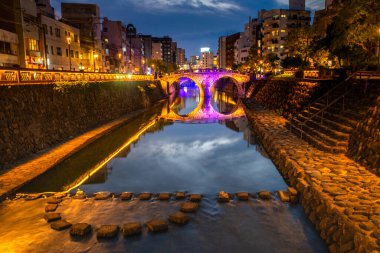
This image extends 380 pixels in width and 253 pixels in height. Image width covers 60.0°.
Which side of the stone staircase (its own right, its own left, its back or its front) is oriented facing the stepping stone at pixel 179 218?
front

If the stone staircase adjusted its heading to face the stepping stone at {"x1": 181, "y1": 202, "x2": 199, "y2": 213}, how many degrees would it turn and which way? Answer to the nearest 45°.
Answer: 0° — it already faces it

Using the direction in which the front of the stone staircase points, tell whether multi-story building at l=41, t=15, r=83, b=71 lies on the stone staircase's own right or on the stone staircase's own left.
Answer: on the stone staircase's own right

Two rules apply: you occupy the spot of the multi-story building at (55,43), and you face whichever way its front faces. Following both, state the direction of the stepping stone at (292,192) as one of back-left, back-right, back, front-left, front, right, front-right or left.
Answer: front-right

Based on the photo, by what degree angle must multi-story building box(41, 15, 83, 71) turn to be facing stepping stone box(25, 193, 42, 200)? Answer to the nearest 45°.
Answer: approximately 45° to its right

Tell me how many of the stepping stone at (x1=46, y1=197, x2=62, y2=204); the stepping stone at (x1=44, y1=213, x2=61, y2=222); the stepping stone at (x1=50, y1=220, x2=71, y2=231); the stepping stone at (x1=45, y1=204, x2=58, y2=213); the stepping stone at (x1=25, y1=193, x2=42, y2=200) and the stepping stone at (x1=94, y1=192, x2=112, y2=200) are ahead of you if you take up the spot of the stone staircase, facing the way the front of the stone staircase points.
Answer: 6

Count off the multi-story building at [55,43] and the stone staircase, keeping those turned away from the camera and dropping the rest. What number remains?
0

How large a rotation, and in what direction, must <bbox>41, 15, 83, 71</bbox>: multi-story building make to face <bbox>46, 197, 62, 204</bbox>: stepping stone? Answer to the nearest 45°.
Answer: approximately 45° to its right

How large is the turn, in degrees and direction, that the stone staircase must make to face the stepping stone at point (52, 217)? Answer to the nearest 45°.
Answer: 0° — it already faces it

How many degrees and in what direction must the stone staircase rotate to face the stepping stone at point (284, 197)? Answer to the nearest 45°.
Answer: approximately 45° to its left

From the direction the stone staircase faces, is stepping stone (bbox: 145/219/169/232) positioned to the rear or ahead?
ahead

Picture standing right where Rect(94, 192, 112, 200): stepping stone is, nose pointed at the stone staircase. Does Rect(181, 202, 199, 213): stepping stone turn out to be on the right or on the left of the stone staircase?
right

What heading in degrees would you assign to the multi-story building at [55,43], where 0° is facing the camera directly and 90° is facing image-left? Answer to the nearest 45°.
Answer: approximately 315°

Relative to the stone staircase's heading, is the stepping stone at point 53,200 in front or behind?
in front

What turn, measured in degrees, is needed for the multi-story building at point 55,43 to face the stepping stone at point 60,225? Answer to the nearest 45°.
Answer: approximately 45° to its right

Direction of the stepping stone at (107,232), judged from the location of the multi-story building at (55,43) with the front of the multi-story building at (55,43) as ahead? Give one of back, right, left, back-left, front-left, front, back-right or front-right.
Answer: front-right
